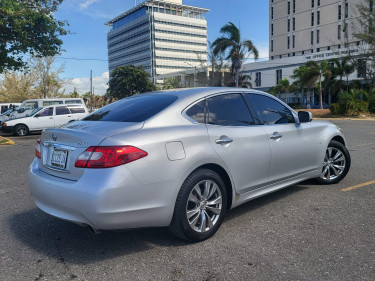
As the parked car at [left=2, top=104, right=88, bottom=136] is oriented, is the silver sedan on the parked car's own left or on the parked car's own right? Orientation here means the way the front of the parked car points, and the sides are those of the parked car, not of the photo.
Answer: on the parked car's own left

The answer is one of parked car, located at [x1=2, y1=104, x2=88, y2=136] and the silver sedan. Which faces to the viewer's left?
the parked car

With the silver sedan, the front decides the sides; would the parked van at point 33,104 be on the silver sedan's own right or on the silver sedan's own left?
on the silver sedan's own left

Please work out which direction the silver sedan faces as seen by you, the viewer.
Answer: facing away from the viewer and to the right of the viewer

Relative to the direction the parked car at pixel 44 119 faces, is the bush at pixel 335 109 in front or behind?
behind

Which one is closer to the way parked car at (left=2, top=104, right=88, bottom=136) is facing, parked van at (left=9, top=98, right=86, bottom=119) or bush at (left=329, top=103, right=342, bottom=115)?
the parked van

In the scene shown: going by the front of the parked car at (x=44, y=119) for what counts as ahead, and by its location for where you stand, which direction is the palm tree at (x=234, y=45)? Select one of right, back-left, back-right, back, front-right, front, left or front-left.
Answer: back-right

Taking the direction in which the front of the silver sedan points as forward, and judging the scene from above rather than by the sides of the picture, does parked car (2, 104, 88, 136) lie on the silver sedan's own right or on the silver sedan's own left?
on the silver sedan's own left

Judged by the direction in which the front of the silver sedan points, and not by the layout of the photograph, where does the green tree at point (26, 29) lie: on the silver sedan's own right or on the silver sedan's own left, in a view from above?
on the silver sedan's own left

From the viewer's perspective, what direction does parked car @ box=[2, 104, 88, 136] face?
to the viewer's left

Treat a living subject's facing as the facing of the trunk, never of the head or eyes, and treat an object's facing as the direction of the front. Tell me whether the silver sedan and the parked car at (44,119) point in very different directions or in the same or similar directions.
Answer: very different directions

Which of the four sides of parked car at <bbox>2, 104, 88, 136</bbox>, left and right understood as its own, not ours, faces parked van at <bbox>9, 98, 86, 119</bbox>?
right

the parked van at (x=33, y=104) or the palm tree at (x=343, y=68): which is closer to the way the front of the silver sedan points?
the palm tree
